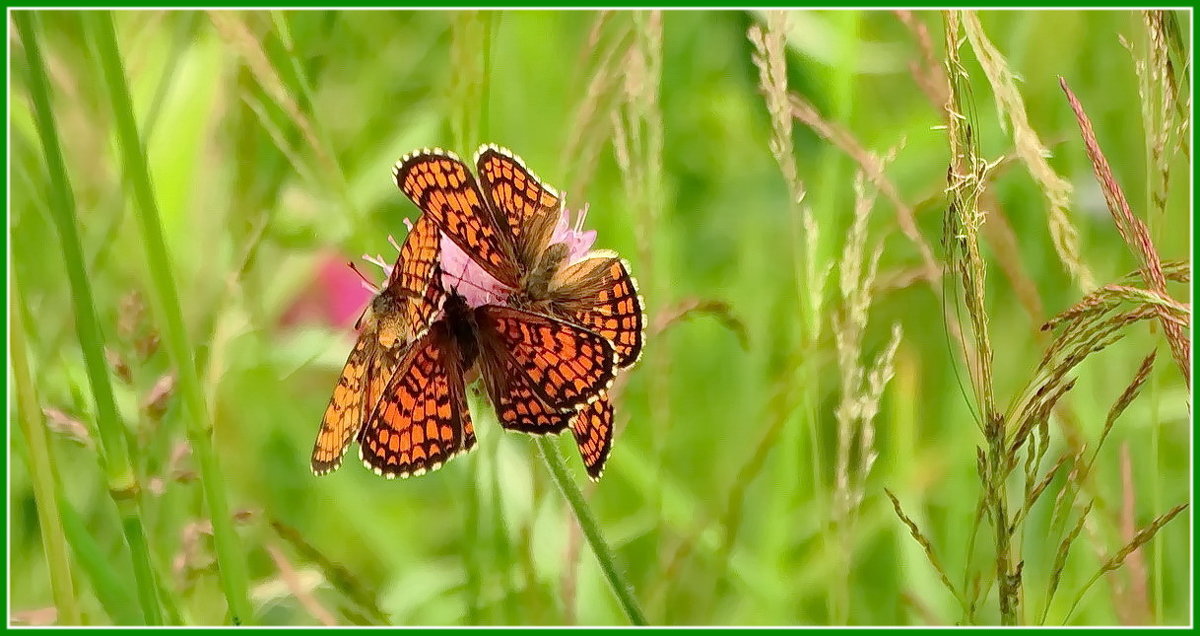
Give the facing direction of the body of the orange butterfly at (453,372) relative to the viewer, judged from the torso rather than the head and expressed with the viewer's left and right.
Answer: facing away from the viewer

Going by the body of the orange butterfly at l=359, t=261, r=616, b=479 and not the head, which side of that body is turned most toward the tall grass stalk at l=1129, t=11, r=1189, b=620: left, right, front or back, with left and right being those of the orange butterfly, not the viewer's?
right
